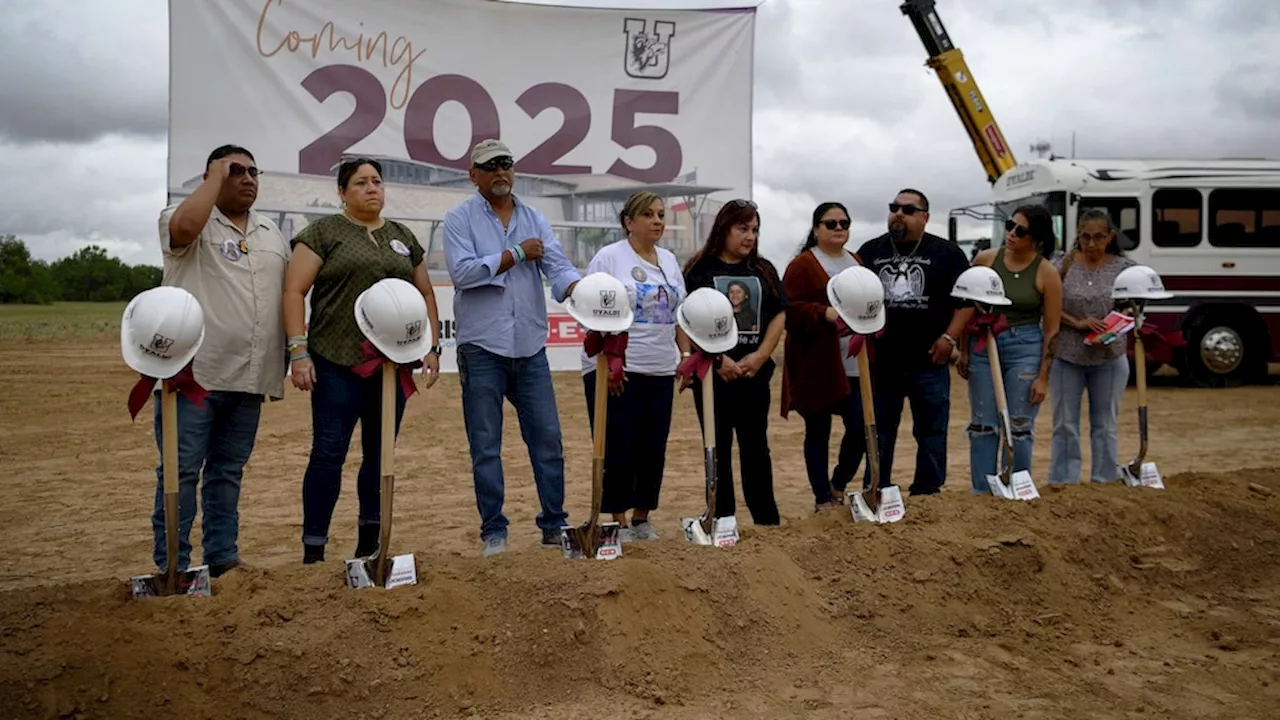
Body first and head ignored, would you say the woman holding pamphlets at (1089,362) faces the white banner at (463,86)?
no

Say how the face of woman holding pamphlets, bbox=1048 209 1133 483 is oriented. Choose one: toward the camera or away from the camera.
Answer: toward the camera

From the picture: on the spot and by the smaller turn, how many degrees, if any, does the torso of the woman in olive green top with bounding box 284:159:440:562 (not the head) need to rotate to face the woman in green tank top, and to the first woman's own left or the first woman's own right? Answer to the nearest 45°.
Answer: approximately 45° to the first woman's own left

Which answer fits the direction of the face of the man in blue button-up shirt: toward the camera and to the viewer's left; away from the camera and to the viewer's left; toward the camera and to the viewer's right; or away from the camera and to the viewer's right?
toward the camera and to the viewer's right

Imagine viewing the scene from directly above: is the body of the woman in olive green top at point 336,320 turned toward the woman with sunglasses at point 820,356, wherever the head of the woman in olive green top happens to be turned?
no

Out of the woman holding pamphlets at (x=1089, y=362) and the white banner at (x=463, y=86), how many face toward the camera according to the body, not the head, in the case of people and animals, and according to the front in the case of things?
2

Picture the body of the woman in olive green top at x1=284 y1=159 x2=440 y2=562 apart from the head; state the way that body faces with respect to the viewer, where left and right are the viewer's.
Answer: facing the viewer and to the right of the viewer

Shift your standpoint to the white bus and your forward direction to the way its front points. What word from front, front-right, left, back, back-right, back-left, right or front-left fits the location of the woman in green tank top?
front-left

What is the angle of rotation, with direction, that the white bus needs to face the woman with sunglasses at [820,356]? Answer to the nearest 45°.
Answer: approximately 45° to its left

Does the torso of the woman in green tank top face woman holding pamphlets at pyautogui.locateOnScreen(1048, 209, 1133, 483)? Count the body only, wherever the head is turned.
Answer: no

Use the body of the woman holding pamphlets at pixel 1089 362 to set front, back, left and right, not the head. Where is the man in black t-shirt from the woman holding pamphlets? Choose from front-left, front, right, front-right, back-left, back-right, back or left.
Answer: front-right

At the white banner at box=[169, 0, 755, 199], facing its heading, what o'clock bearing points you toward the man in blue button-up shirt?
The man in blue button-up shirt is roughly at 12 o'clock from the white banner.

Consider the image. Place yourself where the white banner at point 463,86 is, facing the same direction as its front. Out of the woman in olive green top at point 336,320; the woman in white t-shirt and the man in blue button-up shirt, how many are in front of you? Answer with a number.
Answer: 3

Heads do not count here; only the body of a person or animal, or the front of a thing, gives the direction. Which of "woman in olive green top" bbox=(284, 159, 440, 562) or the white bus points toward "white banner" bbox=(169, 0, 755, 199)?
the white bus

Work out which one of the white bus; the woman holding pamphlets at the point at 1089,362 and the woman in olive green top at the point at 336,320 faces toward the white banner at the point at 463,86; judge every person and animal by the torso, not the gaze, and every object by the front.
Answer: the white bus

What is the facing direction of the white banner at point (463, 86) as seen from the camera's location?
facing the viewer
